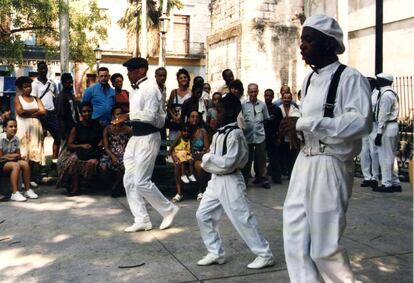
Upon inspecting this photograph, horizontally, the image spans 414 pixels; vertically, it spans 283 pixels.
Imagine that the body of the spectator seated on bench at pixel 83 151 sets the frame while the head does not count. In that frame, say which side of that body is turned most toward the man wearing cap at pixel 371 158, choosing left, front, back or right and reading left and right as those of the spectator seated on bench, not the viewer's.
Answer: left

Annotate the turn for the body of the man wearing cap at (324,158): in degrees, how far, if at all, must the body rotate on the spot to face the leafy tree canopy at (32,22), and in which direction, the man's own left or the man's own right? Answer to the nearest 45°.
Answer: approximately 90° to the man's own right

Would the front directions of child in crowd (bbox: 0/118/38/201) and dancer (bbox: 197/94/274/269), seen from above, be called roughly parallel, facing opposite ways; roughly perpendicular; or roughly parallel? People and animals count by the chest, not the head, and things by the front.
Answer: roughly perpendicular

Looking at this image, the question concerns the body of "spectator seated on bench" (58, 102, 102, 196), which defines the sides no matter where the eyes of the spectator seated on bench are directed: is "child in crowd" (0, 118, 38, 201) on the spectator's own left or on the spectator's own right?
on the spectator's own right

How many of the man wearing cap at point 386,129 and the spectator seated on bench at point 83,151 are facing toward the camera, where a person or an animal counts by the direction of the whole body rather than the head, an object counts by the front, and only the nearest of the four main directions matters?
1

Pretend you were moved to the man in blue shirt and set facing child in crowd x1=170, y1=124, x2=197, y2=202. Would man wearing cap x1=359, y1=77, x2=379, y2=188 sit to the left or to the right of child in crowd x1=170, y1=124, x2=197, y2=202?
left

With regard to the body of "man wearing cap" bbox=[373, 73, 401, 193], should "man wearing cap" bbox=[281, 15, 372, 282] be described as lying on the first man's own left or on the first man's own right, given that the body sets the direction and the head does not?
on the first man's own left

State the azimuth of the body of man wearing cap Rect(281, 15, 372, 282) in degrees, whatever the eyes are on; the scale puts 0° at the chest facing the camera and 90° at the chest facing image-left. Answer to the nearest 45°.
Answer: approximately 45°

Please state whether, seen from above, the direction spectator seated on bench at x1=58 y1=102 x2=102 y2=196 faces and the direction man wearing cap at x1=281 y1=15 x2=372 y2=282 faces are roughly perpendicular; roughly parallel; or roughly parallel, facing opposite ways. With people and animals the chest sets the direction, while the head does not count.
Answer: roughly perpendicular
